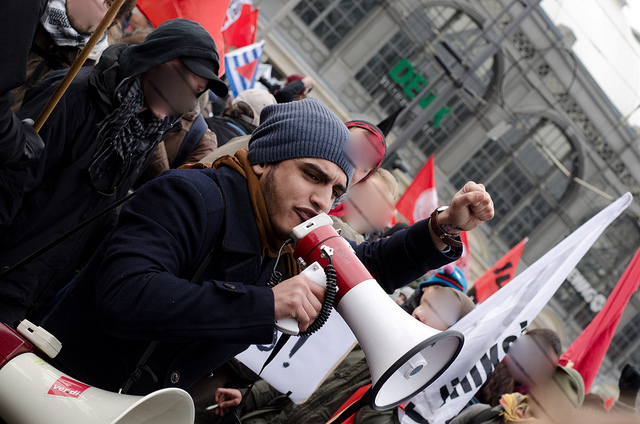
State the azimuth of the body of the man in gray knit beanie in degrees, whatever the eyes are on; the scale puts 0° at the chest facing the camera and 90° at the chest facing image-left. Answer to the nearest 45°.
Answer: approximately 315°

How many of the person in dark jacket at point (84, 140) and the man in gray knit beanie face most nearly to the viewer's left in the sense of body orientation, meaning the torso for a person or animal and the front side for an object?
0

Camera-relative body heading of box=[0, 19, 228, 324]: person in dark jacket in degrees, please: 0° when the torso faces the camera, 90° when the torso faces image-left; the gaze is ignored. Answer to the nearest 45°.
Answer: approximately 315°
